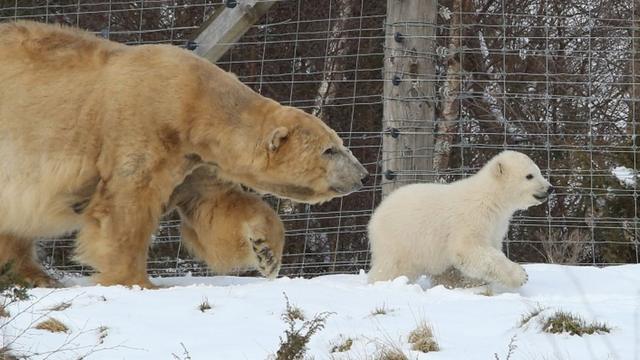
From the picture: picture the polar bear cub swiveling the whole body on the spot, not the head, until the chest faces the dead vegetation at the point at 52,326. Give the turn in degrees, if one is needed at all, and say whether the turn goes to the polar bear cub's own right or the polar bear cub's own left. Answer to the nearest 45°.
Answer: approximately 135° to the polar bear cub's own right

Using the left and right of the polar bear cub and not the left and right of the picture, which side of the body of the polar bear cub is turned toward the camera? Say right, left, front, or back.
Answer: right

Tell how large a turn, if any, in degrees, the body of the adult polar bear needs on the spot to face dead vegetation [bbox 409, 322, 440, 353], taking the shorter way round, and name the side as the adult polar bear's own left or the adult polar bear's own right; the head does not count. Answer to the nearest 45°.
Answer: approximately 45° to the adult polar bear's own right

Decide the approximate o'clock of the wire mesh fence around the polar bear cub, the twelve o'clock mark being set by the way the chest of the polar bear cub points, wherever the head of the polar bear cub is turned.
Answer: The wire mesh fence is roughly at 9 o'clock from the polar bear cub.

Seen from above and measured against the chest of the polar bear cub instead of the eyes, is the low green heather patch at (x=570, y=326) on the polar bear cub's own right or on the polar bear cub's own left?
on the polar bear cub's own right

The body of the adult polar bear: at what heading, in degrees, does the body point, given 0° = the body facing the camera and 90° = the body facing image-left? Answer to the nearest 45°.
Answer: approximately 270°

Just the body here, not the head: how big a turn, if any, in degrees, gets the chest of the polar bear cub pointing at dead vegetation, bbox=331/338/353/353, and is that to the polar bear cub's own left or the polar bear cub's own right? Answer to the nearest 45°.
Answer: approximately 90° to the polar bear cub's own right

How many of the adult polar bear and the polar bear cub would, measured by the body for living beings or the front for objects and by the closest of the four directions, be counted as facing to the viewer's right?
2
